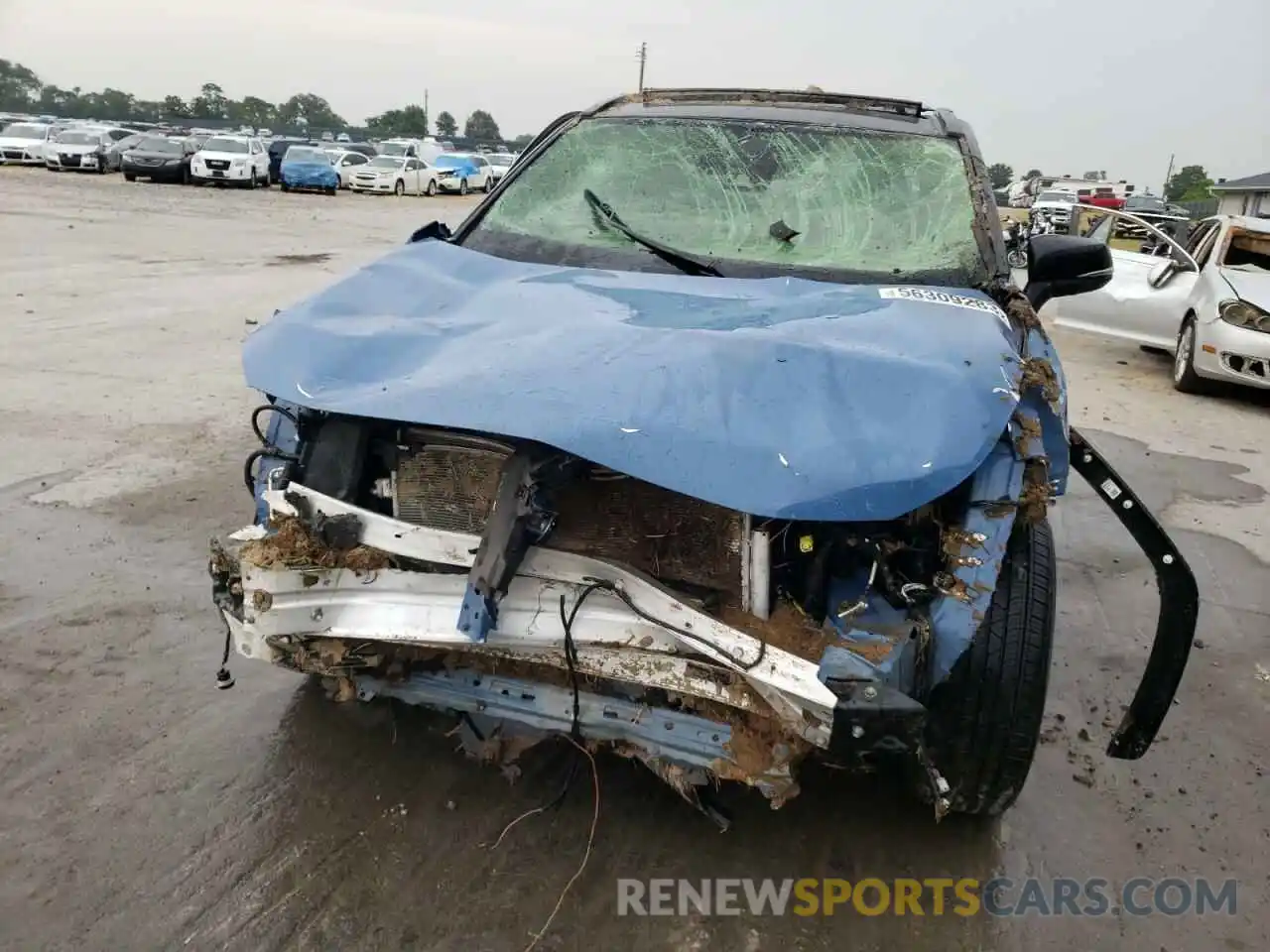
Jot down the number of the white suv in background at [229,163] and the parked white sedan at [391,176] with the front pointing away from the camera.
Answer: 0

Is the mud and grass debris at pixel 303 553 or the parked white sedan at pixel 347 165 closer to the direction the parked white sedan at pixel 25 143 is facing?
the mud and grass debris

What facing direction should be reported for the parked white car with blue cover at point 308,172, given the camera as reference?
facing the viewer and to the left of the viewer

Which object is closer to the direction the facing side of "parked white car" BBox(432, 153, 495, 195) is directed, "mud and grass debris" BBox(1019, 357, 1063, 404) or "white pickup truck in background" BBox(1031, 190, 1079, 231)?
the mud and grass debris

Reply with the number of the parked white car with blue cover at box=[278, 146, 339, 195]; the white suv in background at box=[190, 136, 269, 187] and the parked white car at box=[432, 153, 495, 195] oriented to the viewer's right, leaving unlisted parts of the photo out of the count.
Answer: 0

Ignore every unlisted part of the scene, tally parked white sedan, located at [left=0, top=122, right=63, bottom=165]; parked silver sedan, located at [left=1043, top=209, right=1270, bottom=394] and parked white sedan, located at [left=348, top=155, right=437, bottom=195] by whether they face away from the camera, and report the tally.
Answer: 0

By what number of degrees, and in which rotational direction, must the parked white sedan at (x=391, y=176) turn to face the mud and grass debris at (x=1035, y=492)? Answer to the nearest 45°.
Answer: approximately 45° to its left

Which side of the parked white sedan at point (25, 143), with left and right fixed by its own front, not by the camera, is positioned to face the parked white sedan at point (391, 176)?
left

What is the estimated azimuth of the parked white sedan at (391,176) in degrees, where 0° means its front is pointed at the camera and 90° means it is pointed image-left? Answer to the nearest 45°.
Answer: approximately 45°

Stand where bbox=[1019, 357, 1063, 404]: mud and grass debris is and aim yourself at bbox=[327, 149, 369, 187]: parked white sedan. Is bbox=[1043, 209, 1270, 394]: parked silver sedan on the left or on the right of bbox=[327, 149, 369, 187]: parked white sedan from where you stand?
right

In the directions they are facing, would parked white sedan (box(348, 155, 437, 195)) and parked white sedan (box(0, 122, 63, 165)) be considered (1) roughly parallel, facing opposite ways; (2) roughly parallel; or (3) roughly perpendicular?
roughly parallel
